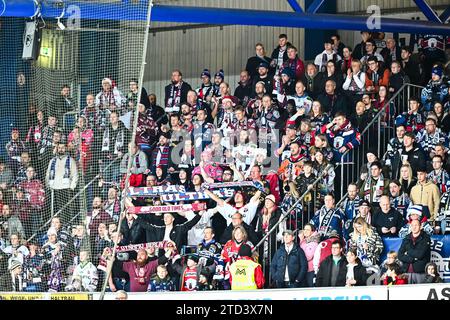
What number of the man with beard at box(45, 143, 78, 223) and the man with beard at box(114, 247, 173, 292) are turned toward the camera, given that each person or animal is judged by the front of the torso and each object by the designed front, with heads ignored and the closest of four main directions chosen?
2

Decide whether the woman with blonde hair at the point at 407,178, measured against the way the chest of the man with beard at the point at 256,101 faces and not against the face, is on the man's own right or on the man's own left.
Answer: on the man's own left

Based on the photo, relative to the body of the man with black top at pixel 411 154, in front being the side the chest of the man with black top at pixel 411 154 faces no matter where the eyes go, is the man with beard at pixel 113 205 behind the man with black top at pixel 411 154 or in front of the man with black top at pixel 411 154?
in front

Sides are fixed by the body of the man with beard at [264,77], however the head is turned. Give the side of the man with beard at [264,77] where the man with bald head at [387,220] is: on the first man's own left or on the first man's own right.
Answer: on the first man's own left

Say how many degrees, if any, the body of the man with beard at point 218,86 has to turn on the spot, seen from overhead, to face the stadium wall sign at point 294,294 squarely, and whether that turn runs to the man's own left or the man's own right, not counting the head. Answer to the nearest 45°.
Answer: approximately 45° to the man's own left

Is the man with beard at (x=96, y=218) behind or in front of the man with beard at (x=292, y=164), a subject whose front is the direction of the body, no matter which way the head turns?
in front

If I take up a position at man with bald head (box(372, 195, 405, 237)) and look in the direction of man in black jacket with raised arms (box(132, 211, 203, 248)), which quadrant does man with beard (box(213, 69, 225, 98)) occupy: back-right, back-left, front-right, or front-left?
front-right

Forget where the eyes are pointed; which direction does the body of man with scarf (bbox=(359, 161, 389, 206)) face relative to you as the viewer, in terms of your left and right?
facing the viewer and to the left of the viewer

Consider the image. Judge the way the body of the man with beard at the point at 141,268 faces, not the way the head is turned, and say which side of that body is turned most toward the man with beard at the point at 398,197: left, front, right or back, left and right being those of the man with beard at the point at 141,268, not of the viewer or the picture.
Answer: left
